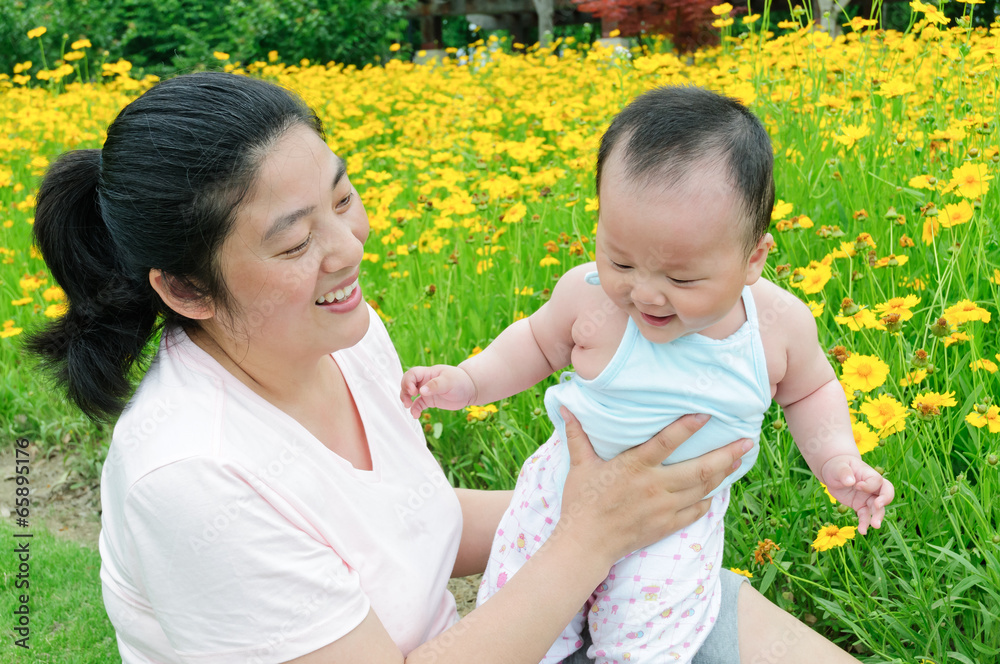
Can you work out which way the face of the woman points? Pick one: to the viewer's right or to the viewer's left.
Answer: to the viewer's right

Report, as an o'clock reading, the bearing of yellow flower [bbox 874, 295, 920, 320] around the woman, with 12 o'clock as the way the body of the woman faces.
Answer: The yellow flower is roughly at 10 o'clock from the woman.

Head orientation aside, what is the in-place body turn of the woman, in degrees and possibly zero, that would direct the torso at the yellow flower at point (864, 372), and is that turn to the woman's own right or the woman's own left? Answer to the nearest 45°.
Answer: approximately 45° to the woman's own left

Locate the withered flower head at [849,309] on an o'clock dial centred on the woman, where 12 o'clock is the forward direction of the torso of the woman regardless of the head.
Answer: The withered flower head is roughly at 10 o'clock from the woman.

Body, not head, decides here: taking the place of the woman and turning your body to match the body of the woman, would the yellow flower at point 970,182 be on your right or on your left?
on your left

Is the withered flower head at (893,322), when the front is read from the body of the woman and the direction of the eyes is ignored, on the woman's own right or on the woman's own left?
on the woman's own left

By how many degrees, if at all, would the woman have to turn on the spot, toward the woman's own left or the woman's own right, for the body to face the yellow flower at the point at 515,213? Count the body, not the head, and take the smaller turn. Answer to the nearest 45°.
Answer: approximately 135° to the woman's own left

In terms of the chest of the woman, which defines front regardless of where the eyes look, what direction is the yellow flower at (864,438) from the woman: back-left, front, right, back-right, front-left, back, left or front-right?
front-left

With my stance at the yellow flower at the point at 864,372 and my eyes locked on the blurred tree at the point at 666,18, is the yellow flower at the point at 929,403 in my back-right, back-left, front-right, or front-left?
back-right

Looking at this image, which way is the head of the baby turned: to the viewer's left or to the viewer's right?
to the viewer's left

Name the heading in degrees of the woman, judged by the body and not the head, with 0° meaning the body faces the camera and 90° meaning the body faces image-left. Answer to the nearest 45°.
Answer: approximately 315°

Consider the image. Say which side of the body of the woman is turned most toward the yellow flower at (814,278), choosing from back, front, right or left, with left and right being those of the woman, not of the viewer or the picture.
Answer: left
